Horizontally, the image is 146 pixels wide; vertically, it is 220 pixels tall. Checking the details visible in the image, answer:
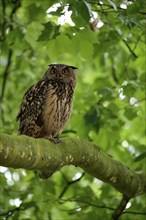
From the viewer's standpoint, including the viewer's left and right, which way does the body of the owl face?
facing the viewer and to the right of the viewer
